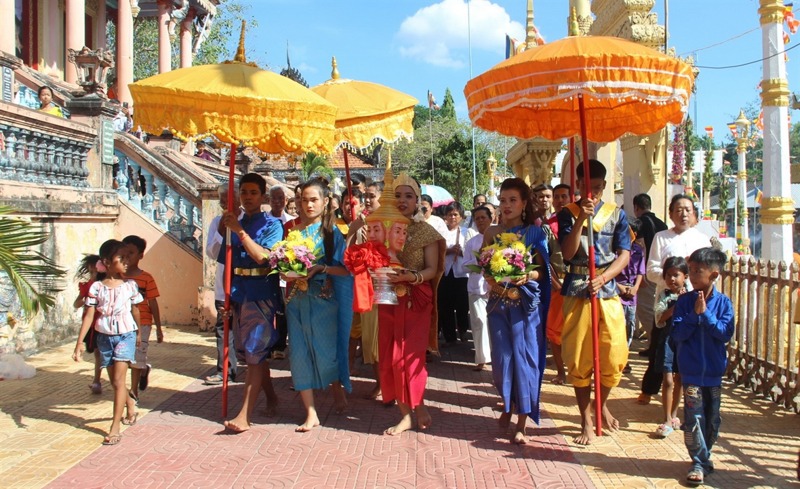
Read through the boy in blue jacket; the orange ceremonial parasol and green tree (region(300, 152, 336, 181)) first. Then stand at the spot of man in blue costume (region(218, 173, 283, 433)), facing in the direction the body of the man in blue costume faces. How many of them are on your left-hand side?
2

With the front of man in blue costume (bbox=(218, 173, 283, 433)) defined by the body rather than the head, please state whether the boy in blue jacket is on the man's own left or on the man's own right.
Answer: on the man's own left

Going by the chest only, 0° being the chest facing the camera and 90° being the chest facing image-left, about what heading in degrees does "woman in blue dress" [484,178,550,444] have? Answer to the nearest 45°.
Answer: approximately 0°

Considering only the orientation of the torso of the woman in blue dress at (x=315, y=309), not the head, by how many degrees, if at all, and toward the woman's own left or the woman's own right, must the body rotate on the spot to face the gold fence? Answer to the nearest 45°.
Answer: approximately 135° to the woman's own left

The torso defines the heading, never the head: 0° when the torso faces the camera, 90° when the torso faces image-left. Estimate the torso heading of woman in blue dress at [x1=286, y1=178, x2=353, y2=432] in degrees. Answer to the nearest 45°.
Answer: approximately 45°

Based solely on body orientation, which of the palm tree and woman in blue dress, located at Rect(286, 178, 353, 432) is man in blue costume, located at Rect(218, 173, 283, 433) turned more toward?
the palm tree
